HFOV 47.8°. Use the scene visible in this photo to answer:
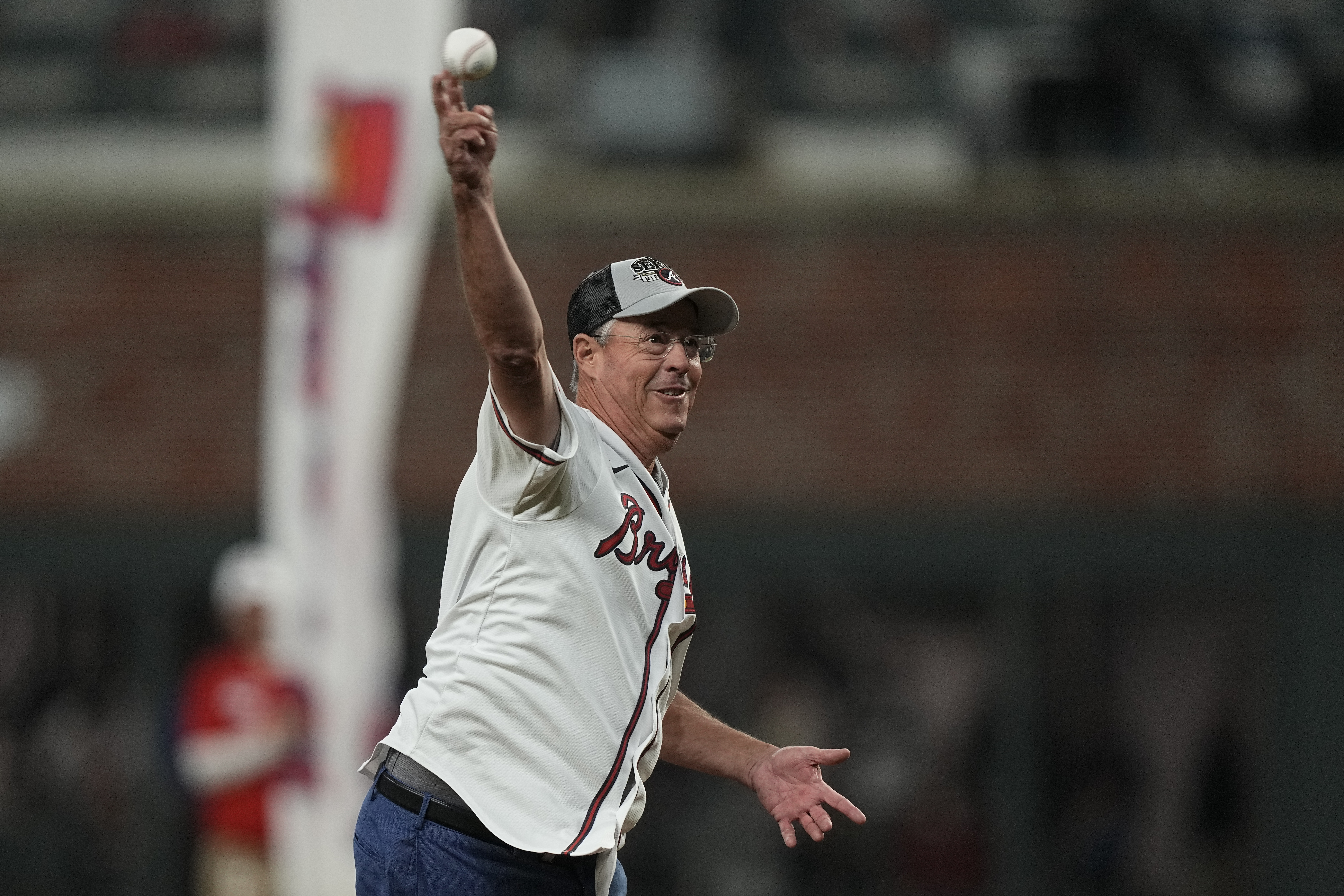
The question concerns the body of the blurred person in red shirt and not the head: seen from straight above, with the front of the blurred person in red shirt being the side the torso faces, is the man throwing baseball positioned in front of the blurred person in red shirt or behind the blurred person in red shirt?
in front

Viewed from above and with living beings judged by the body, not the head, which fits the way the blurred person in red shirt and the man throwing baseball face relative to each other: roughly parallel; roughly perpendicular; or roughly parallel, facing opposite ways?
roughly parallel

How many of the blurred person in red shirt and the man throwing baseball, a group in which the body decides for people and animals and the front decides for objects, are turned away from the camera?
0

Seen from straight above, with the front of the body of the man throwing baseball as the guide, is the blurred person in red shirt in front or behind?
behind

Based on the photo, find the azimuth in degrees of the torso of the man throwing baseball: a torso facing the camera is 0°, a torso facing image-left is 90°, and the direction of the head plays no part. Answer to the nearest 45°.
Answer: approximately 315°

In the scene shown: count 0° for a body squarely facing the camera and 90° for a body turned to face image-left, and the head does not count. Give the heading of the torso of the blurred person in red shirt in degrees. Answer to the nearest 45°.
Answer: approximately 315°
